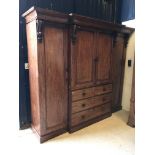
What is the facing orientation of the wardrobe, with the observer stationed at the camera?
facing the viewer and to the right of the viewer
